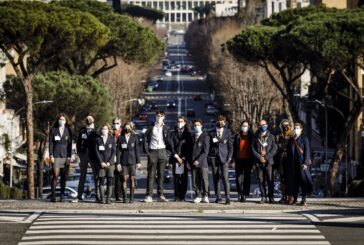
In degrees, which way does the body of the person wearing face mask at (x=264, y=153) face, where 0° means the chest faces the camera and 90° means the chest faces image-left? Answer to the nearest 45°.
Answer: approximately 0°

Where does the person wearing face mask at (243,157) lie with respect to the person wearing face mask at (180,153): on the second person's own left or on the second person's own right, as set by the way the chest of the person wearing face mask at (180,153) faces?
on the second person's own left

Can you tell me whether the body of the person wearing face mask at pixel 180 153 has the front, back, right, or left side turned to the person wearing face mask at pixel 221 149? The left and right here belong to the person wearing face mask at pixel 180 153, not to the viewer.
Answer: left

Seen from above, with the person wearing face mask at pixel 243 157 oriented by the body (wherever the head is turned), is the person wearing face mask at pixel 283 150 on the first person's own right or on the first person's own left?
on the first person's own left

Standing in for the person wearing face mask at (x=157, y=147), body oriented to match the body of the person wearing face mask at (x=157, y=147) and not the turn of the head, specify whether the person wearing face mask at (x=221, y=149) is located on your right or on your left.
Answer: on your left

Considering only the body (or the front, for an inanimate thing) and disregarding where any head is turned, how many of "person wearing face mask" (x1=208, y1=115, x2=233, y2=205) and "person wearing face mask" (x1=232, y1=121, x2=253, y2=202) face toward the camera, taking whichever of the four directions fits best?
2

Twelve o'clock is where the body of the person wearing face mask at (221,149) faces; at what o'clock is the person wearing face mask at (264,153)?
the person wearing face mask at (264,153) is roughly at 9 o'clock from the person wearing face mask at (221,149).

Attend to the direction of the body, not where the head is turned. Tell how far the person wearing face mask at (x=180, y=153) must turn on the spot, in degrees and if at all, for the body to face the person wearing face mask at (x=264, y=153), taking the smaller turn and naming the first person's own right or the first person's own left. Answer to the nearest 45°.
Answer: approximately 90° to the first person's own left

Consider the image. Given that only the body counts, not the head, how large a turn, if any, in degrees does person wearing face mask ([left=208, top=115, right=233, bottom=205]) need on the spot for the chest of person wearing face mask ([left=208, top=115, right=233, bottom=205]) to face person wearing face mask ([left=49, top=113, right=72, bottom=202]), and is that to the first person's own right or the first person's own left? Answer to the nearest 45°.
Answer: approximately 90° to the first person's own right

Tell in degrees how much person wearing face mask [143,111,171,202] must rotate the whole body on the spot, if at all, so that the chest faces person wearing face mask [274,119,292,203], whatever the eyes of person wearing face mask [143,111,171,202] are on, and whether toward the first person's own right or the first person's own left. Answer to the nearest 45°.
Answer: approximately 90° to the first person's own left

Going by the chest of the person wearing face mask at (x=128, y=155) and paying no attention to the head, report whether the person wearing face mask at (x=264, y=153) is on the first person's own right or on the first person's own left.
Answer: on the first person's own left
